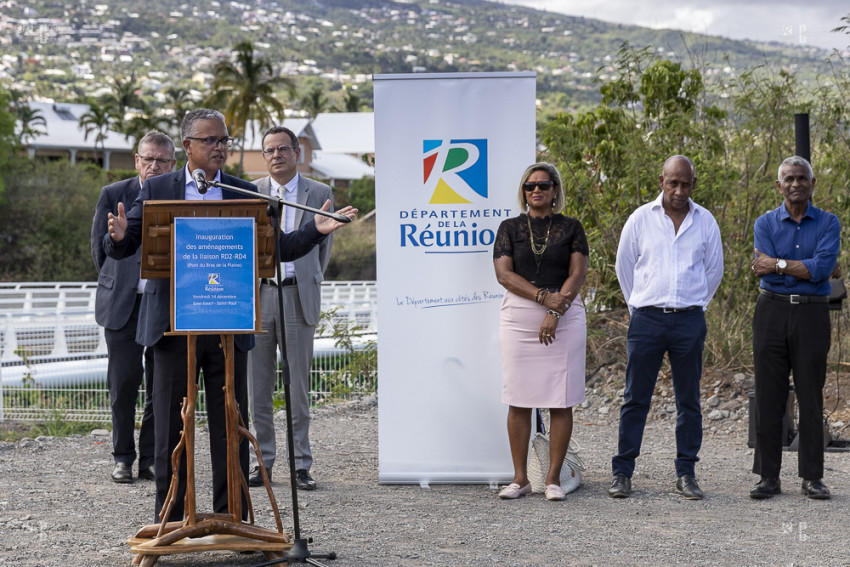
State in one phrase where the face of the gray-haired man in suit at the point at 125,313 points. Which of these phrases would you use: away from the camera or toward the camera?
toward the camera

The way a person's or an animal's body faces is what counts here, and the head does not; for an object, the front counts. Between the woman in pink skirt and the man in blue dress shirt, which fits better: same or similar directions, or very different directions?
same or similar directions

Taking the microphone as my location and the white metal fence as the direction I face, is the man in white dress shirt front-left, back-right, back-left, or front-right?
front-right

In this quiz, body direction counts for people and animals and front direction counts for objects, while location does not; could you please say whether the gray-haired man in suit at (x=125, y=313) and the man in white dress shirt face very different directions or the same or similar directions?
same or similar directions

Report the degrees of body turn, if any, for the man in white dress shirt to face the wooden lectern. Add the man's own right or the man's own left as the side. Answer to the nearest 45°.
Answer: approximately 45° to the man's own right

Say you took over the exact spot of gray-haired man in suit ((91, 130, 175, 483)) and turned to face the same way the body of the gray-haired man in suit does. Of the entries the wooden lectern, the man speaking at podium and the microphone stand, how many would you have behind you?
0

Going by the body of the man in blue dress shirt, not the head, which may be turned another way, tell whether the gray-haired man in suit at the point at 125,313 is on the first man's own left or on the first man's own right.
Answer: on the first man's own right

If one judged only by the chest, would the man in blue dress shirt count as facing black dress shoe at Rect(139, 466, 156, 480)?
no

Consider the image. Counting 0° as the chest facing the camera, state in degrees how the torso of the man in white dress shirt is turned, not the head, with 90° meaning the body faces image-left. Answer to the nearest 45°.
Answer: approximately 0°

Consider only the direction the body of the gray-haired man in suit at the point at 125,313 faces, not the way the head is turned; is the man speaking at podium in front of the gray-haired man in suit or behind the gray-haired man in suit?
in front

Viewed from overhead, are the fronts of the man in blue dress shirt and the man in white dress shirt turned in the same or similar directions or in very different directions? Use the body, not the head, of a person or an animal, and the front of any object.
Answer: same or similar directions

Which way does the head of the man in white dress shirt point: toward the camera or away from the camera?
toward the camera

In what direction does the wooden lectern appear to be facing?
toward the camera

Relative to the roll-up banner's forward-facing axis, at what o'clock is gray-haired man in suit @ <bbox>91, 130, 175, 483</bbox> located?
The gray-haired man in suit is roughly at 3 o'clock from the roll-up banner.

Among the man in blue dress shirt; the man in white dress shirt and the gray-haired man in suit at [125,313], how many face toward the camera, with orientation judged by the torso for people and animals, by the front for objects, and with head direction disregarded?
3

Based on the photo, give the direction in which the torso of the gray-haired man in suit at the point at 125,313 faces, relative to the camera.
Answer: toward the camera
